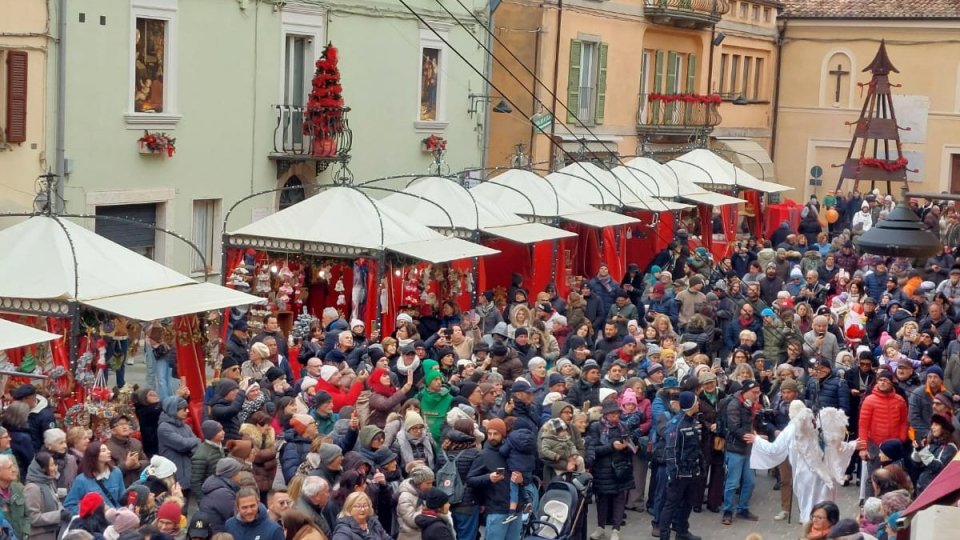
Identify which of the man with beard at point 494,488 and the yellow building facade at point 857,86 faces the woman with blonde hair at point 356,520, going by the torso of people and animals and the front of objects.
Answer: the yellow building facade

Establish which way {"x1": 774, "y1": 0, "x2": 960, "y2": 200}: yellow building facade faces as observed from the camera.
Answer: facing the viewer

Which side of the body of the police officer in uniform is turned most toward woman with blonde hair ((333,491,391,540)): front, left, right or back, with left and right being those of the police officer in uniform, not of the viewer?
right

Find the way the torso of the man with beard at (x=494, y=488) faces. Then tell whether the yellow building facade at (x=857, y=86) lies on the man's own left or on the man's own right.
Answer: on the man's own left

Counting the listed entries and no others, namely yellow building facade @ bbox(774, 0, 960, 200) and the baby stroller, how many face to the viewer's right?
0

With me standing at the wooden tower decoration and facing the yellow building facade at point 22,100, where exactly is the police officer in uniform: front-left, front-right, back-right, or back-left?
front-left

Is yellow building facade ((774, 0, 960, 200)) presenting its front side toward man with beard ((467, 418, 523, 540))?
yes

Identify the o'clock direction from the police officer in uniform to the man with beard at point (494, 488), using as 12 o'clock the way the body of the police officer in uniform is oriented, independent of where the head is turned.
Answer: The man with beard is roughly at 3 o'clock from the police officer in uniform.
